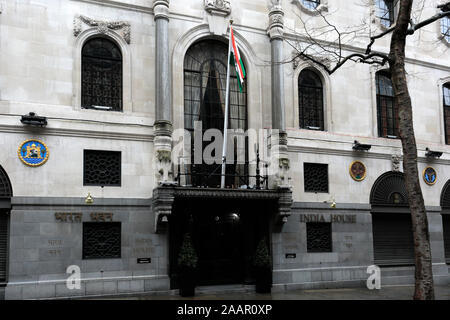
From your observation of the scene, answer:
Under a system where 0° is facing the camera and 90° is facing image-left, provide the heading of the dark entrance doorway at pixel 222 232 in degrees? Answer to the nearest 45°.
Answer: approximately 0°

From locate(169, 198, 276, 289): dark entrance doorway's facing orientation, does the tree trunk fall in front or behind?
in front

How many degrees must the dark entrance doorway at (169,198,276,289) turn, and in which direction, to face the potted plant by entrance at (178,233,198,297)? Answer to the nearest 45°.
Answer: approximately 45° to its right
